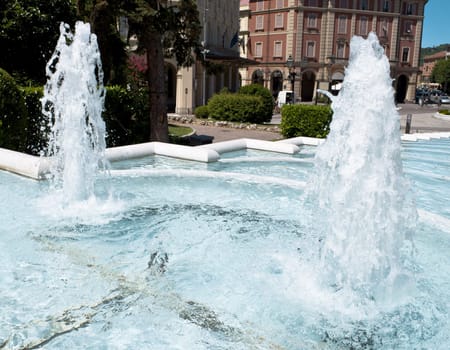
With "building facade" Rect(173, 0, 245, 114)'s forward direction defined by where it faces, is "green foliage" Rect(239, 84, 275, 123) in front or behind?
in front

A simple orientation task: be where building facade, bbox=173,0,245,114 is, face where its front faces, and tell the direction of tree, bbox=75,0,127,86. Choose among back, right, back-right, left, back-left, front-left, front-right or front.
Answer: front-right

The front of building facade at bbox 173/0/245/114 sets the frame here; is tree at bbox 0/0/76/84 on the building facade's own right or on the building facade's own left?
on the building facade's own right

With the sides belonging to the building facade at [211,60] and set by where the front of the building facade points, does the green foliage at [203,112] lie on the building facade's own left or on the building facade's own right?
on the building facade's own right

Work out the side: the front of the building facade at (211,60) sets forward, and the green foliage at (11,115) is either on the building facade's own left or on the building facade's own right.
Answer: on the building facade's own right

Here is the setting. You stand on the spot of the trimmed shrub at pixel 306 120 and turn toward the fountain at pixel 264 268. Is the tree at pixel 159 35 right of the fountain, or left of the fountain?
right

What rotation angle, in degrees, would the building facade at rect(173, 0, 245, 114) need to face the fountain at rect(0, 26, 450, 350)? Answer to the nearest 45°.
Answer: approximately 45° to its right

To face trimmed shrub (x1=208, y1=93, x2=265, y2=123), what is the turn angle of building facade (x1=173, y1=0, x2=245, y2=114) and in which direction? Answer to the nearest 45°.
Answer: approximately 45° to its right

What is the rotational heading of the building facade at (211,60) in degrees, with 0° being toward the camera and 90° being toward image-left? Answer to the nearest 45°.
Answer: approximately 315°

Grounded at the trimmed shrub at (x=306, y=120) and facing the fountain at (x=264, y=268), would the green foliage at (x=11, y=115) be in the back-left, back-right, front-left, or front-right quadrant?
front-right
